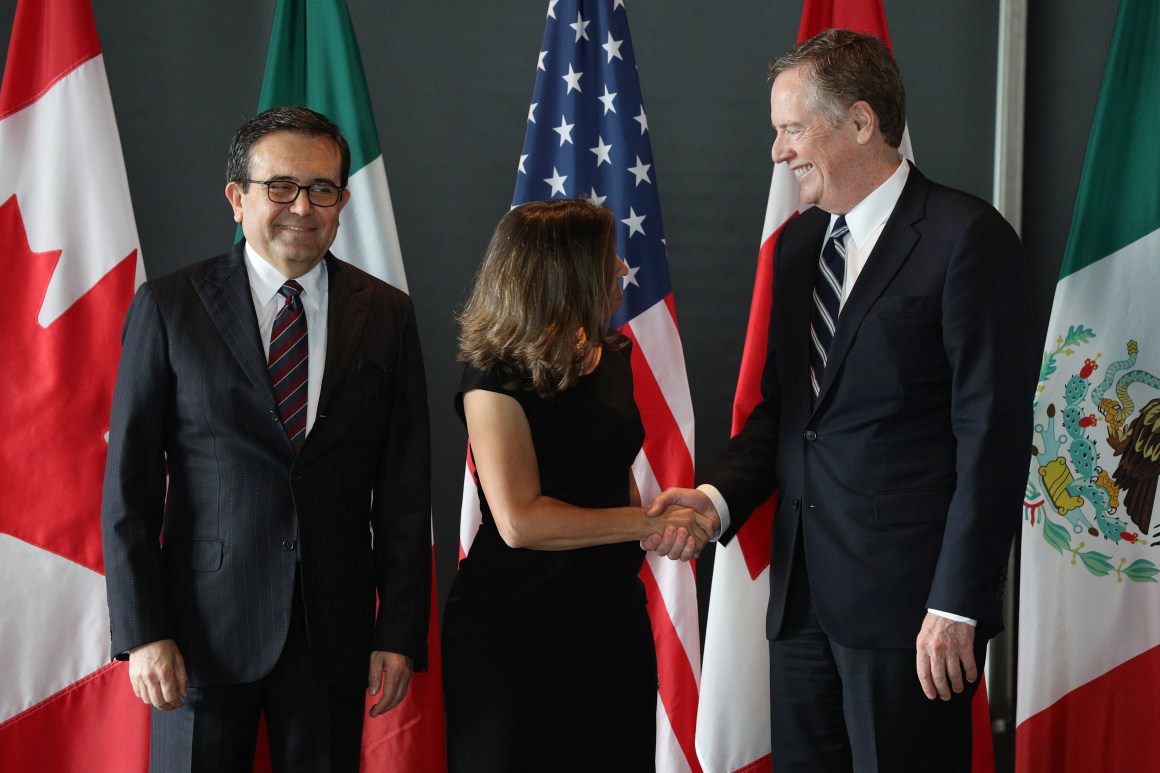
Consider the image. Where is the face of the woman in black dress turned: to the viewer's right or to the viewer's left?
to the viewer's right

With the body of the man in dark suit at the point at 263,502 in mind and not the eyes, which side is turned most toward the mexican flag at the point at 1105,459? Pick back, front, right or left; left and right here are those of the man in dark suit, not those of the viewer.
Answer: left

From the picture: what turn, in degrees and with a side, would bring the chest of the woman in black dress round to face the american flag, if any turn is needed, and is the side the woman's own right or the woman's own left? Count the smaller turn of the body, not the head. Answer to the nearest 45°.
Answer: approximately 135° to the woman's own left

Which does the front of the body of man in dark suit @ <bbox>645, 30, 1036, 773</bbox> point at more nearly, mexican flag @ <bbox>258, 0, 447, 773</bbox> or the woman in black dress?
the woman in black dress

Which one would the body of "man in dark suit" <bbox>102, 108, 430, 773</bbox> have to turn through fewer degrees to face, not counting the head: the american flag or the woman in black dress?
the woman in black dress

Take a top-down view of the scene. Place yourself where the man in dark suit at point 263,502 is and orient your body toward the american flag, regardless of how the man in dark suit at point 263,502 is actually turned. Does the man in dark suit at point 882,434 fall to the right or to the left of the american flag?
right

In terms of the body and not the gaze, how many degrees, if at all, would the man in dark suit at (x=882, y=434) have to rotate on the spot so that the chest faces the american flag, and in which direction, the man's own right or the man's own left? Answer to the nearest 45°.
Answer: approximately 90° to the man's own right

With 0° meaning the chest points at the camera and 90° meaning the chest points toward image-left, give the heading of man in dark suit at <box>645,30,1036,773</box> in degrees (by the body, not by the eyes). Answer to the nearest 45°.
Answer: approximately 45°

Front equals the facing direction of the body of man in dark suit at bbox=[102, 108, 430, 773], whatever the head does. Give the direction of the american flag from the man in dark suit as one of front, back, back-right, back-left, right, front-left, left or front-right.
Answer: back-left

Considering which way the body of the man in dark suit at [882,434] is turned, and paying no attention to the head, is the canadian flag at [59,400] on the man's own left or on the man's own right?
on the man's own right

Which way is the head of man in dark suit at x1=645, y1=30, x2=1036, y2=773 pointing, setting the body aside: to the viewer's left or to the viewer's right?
to the viewer's left

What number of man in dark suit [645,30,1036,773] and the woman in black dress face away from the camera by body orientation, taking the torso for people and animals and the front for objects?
0
